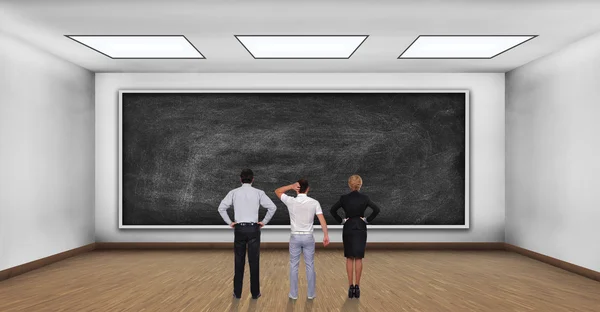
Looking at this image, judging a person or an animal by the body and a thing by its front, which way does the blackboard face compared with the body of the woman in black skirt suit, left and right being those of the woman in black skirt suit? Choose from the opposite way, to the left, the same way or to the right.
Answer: the opposite way

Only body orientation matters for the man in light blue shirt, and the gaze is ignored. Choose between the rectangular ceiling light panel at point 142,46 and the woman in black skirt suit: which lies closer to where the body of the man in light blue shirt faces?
the rectangular ceiling light panel

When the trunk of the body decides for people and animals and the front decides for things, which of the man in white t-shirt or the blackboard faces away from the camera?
the man in white t-shirt

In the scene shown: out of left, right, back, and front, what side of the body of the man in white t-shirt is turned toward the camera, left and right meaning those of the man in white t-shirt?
back

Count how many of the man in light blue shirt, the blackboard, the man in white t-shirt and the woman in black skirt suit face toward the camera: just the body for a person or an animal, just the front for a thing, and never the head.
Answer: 1

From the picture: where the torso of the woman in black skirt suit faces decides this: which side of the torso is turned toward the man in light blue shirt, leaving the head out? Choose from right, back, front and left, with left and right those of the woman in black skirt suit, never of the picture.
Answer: left

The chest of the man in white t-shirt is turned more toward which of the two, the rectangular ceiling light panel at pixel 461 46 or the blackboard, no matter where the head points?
the blackboard

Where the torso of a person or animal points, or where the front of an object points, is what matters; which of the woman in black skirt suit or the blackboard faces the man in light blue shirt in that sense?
the blackboard

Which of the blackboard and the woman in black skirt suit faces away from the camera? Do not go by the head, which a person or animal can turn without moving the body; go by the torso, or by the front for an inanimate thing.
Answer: the woman in black skirt suit

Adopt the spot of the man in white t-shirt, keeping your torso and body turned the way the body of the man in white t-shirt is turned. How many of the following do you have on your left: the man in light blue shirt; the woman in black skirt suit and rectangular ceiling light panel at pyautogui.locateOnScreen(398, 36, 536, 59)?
1

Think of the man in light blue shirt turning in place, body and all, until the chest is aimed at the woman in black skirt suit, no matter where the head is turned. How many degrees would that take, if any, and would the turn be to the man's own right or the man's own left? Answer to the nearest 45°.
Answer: approximately 90° to the man's own right

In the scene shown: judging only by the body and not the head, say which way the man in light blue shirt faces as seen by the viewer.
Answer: away from the camera

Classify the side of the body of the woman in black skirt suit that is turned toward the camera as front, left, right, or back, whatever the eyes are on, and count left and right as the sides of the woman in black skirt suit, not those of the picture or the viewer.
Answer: back

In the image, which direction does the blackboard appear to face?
toward the camera
